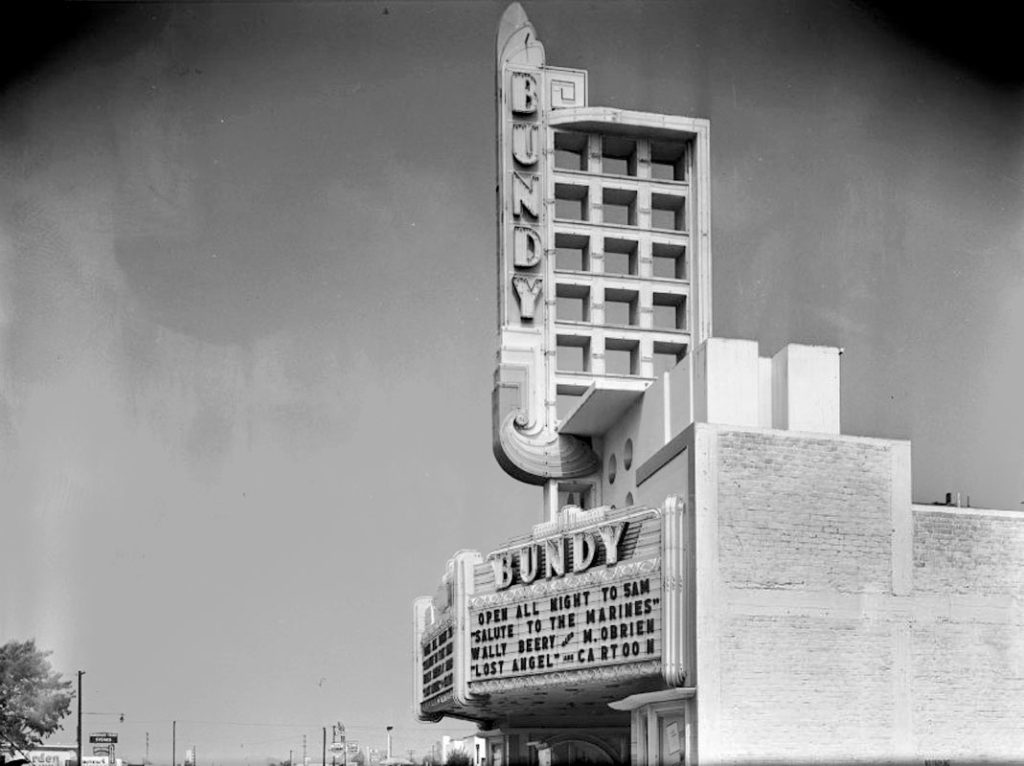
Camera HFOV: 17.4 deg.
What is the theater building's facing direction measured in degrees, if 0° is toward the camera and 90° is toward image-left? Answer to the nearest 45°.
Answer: approximately 45°
